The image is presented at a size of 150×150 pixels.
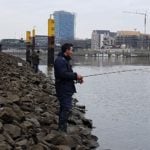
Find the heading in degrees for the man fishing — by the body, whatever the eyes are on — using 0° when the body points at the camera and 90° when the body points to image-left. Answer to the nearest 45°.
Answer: approximately 270°
